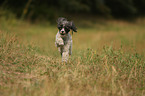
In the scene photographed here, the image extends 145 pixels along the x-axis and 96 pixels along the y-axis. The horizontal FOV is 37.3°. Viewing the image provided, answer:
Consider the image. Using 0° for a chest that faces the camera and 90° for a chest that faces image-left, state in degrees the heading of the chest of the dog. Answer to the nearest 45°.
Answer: approximately 0°
